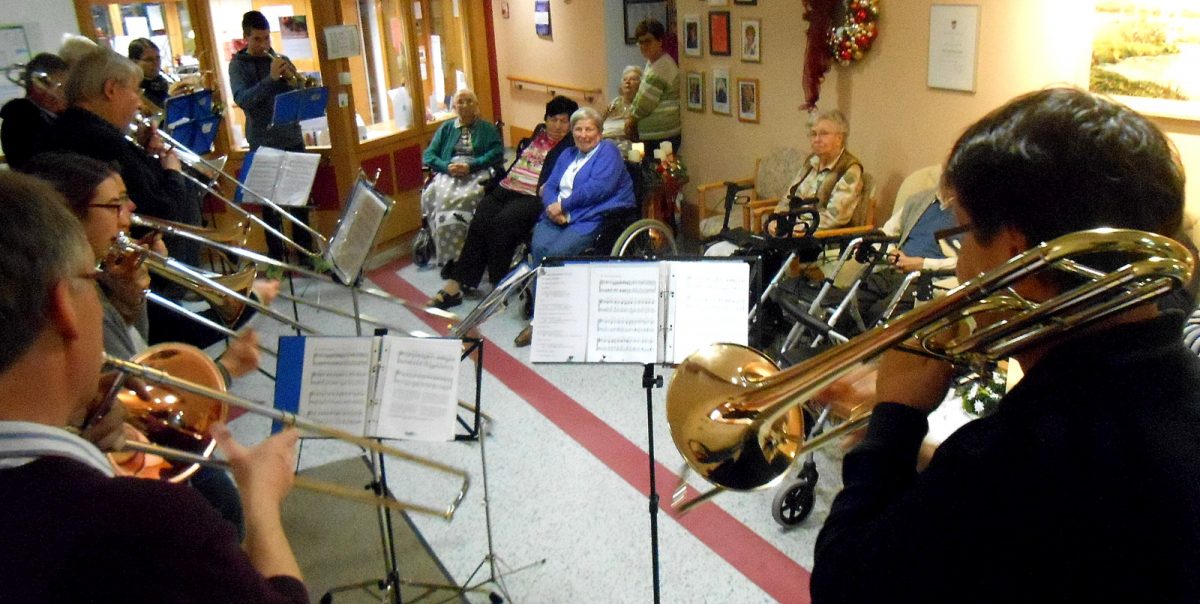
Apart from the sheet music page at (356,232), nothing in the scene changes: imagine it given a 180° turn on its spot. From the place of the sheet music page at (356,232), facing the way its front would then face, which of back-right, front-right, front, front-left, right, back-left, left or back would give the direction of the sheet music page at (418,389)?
back-right

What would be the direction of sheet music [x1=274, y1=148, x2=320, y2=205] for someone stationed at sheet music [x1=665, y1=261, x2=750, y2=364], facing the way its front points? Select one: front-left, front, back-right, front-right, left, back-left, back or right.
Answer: back-right

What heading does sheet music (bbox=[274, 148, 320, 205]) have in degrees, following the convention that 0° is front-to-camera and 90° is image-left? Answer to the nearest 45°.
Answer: approximately 0°

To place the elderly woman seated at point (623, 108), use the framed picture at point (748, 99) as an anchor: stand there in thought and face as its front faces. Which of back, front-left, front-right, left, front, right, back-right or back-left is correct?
right

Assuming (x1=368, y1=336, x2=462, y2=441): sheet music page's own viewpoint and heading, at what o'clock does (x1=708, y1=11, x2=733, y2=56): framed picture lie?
The framed picture is roughly at 7 o'clock from the sheet music page.

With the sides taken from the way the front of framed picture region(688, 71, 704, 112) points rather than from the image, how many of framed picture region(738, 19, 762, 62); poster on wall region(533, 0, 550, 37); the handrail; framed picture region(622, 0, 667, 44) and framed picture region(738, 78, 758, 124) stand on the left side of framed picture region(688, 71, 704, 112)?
2

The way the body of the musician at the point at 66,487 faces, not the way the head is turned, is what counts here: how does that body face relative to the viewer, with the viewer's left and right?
facing away from the viewer and to the right of the viewer

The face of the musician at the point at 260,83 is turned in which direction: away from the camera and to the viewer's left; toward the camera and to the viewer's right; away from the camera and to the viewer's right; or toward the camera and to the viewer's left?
toward the camera and to the viewer's right

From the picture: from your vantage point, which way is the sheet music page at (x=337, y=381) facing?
toward the camera

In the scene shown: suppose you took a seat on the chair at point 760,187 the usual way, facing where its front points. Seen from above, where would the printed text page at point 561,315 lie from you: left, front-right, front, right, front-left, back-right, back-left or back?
front-left

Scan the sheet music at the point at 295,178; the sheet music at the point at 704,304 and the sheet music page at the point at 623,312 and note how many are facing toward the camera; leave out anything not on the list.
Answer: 3

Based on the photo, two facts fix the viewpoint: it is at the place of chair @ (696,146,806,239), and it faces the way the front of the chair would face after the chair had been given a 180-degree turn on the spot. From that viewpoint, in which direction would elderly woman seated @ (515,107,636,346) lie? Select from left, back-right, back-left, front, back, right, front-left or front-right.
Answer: back

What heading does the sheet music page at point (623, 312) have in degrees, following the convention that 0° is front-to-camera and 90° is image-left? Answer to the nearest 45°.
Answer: approximately 0°

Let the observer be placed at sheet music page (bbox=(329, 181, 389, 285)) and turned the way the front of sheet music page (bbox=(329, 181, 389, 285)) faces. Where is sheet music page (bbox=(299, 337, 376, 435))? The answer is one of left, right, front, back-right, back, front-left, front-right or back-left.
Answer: front-left
